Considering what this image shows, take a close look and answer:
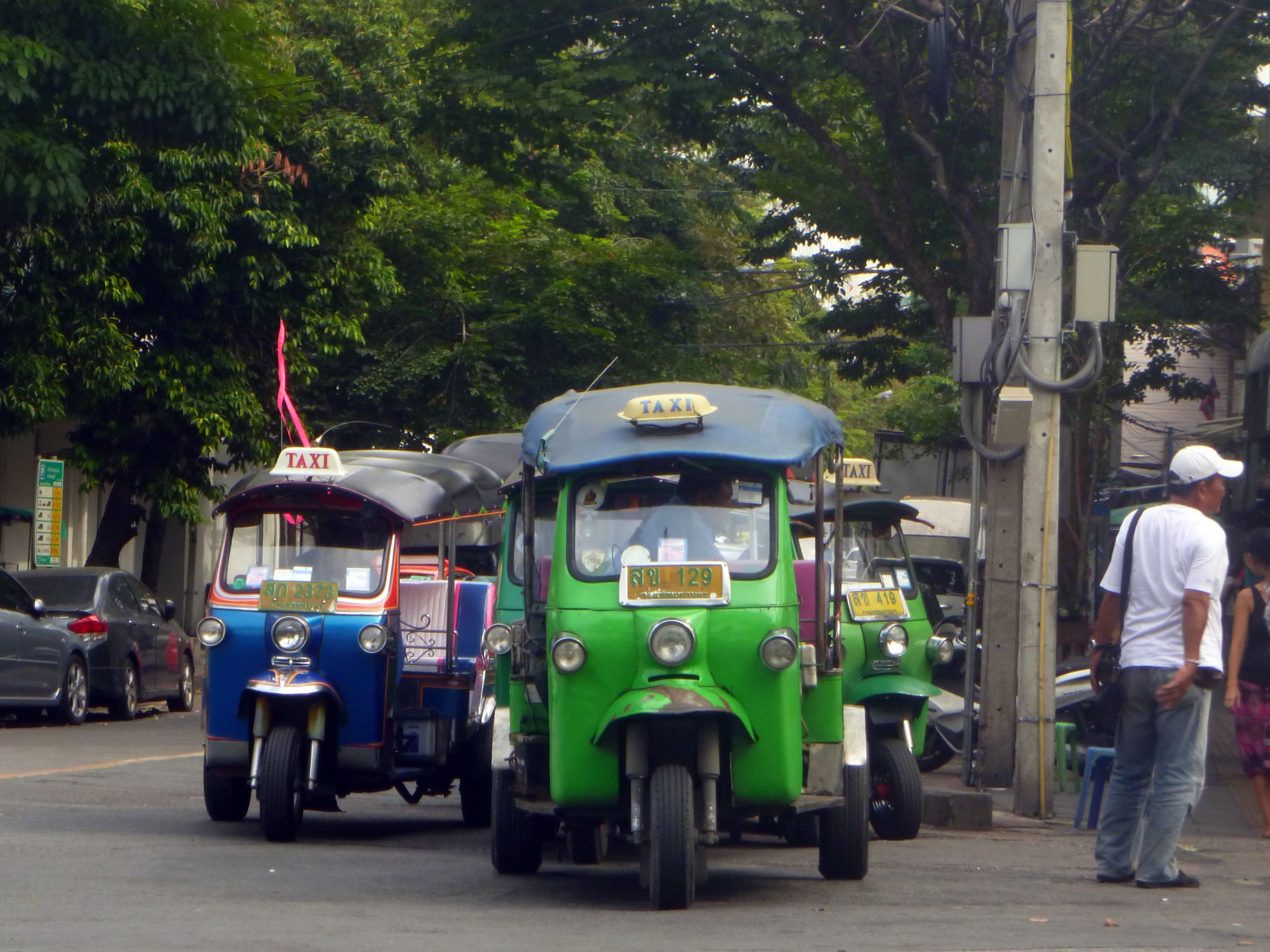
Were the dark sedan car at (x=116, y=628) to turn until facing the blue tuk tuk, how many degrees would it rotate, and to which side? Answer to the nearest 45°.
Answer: approximately 135° to its right
